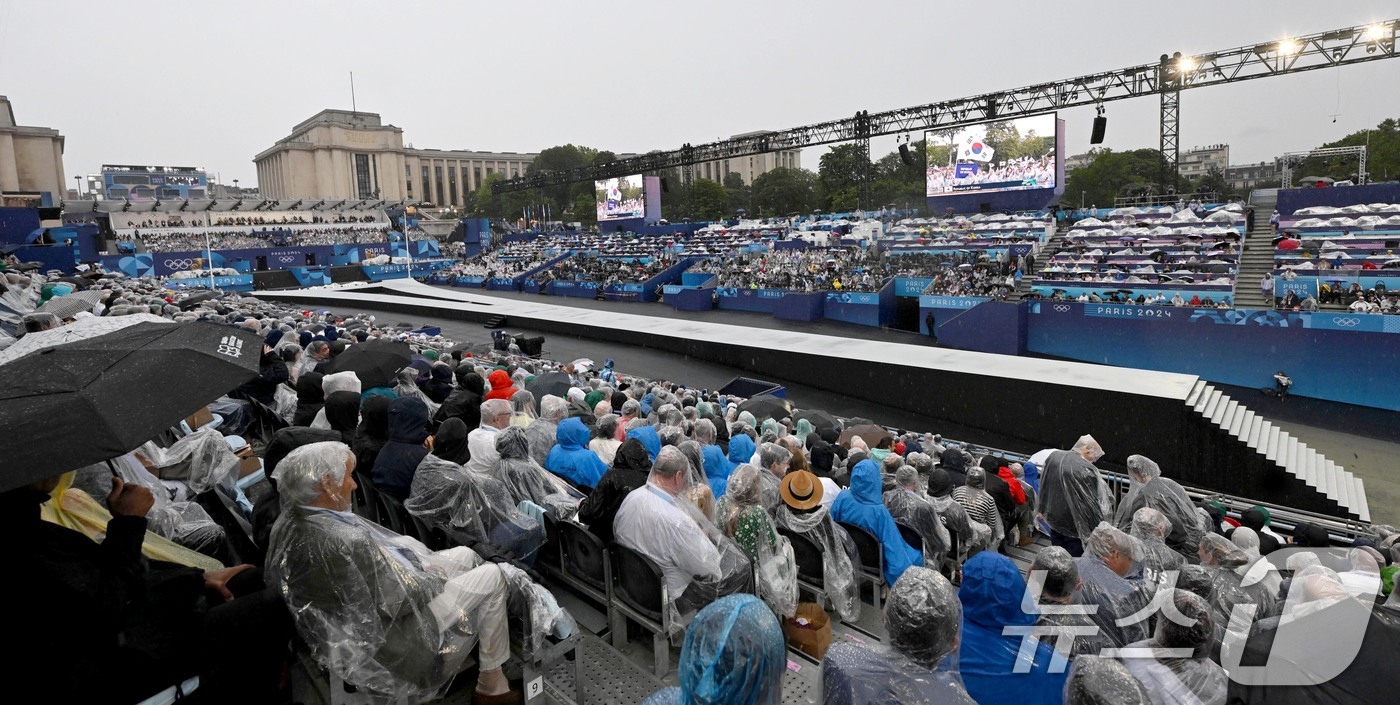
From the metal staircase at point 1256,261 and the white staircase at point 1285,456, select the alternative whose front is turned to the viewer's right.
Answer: the white staircase at point 1285,456

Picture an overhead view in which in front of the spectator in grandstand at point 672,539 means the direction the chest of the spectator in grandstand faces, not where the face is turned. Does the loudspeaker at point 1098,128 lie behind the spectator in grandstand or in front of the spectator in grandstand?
in front

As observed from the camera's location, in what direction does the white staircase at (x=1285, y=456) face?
facing to the right of the viewer

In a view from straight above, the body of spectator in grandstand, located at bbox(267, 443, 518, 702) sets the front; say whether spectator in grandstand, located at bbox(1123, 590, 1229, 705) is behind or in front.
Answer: in front

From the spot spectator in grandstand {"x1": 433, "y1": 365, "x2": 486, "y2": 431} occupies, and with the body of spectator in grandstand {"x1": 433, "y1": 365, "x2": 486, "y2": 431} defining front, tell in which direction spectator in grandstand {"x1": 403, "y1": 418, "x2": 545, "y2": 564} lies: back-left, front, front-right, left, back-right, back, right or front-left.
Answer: back-right

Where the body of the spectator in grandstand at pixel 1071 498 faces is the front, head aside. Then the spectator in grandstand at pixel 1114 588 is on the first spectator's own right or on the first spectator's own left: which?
on the first spectator's own right

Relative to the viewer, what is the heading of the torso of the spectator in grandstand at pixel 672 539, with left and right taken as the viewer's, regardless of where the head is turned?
facing away from the viewer and to the right of the viewer

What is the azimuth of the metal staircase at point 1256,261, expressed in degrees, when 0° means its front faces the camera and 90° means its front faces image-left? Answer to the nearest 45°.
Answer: approximately 0°

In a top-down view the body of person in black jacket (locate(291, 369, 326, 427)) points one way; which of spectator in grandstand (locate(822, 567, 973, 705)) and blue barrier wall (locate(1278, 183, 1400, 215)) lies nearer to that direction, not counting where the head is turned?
the blue barrier wall

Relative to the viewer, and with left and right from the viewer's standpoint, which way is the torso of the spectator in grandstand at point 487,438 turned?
facing away from the viewer and to the right of the viewer

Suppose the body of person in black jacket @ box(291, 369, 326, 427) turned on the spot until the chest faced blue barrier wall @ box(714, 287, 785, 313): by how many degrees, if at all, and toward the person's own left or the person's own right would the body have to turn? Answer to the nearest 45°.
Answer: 0° — they already face it

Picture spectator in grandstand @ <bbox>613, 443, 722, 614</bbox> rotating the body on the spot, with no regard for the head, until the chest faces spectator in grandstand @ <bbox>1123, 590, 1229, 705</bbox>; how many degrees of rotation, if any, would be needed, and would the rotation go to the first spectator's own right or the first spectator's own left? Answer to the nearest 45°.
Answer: approximately 90° to the first spectator's own right

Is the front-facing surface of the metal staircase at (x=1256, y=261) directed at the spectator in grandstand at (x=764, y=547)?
yes

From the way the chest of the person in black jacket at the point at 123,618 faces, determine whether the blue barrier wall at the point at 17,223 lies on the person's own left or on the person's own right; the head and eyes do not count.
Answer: on the person's own left
